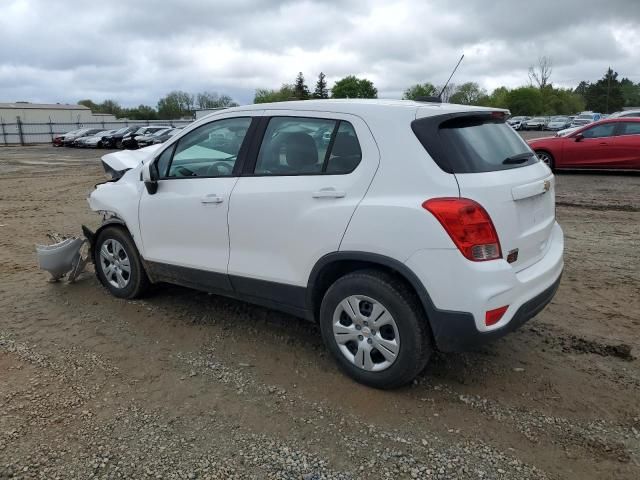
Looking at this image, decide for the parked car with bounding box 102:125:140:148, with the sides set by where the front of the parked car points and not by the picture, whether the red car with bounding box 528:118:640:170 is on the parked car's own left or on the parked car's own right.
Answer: on the parked car's own left

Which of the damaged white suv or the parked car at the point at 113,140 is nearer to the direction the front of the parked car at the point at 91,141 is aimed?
the damaged white suv

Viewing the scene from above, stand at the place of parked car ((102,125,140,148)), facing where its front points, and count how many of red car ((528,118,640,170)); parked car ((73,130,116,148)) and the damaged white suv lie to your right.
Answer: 1

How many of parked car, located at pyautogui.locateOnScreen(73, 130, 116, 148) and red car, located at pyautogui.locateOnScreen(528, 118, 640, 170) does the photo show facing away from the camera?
0

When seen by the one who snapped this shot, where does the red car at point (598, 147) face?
facing to the left of the viewer

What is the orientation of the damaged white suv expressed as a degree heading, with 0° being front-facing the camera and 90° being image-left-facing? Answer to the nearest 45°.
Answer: approximately 135°

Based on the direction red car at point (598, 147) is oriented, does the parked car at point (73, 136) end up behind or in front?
in front

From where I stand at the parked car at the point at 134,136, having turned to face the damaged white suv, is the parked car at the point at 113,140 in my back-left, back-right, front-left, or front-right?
back-right

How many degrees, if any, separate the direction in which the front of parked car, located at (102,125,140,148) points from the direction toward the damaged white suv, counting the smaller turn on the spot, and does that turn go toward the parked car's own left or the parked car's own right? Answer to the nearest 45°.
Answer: approximately 45° to the parked car's own left

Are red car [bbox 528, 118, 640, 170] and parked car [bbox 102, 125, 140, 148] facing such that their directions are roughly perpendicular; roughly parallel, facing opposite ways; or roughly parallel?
roughly perpendicular

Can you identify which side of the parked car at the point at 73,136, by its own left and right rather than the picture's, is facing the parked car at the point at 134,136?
left

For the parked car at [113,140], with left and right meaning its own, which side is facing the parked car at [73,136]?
right

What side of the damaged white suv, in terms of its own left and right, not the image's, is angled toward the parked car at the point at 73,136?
front

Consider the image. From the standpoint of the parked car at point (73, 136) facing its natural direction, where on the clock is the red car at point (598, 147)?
The red car is roughly at 10 o'clock from the parked car.

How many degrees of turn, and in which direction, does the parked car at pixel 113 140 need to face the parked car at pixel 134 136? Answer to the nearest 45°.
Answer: approximately 45° to its left
